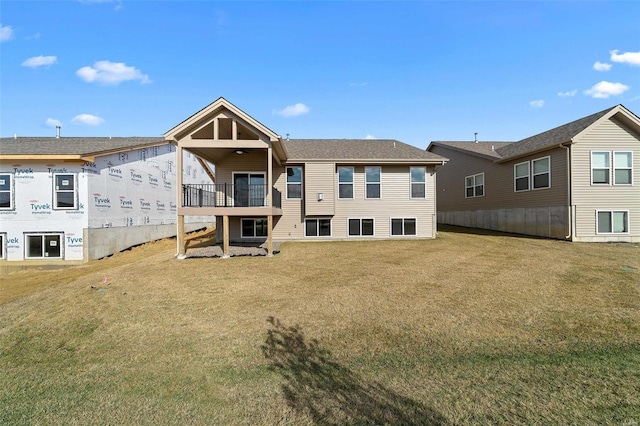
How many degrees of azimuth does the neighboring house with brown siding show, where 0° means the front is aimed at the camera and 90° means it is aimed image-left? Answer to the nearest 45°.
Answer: approximately 180°

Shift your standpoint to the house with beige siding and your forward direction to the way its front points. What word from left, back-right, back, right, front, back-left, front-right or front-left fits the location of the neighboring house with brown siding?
right

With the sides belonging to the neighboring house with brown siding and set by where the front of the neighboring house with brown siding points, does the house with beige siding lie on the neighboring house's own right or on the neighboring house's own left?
on the neighboring house's own left

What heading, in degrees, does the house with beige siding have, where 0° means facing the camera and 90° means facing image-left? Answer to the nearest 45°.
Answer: approximately 180°

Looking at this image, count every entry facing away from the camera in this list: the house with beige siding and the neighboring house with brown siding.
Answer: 2
